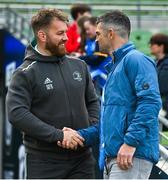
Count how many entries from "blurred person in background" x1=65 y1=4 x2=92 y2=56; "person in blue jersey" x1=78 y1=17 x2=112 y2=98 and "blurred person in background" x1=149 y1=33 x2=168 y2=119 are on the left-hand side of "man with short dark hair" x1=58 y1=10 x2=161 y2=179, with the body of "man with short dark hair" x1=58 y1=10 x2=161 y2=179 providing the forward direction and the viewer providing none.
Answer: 0

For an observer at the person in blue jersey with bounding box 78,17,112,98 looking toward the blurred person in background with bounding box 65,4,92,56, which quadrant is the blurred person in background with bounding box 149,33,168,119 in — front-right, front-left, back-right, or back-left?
back-right

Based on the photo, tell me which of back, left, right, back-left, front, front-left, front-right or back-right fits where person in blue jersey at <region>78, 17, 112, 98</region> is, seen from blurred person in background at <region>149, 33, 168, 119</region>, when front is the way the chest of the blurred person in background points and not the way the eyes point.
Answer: front

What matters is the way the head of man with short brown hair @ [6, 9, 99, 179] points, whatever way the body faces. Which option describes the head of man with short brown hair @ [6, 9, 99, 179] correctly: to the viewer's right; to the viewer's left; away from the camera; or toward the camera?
to the viewer's right

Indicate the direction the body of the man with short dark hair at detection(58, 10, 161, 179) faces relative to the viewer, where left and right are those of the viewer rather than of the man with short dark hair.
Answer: facing to the left of the viewer

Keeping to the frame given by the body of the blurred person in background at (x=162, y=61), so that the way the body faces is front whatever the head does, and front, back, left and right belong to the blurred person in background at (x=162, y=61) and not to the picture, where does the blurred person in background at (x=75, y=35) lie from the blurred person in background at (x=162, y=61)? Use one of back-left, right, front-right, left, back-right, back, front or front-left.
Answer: front-right

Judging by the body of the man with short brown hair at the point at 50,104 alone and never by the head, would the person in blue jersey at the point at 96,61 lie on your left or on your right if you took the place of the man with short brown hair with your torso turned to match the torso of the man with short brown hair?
on your left

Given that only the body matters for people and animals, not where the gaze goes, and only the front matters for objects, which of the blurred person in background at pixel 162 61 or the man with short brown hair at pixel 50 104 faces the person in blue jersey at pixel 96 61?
the blurred person in background

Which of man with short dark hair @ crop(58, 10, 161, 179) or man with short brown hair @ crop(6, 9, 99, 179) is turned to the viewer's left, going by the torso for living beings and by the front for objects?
man with short dark hair @ crop(58, 10, 161, 179)

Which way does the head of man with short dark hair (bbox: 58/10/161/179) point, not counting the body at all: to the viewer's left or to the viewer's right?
to the viewer's left

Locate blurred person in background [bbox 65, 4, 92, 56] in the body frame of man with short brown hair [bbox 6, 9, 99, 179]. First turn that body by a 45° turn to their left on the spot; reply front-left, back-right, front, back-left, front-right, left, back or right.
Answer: left

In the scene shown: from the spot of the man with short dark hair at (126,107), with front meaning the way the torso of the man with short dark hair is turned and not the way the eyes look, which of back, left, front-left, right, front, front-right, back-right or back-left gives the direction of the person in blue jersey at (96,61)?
right

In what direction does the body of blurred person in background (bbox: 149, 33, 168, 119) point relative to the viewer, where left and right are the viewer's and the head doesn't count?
facing to the left of the viewer

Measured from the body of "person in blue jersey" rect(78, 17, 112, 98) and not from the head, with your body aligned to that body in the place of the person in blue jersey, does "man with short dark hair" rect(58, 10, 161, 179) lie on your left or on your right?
on your left
